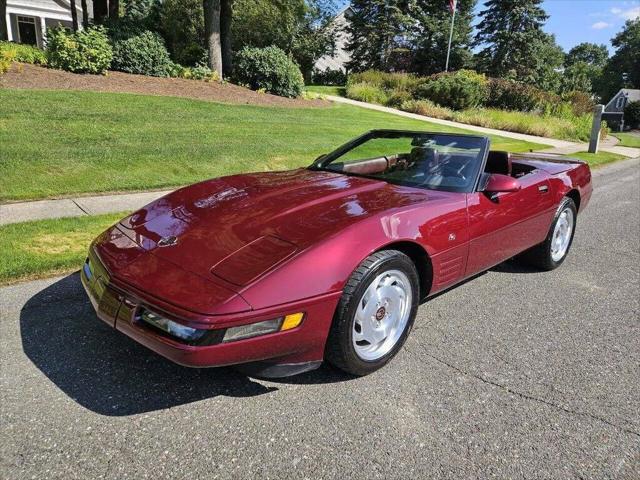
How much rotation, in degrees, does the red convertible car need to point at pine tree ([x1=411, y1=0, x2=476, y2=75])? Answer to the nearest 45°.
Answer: approximately 135° to its right

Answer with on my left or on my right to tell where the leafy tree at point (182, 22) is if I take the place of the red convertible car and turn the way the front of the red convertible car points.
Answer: on my right

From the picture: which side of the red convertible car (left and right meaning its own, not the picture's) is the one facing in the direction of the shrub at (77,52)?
right

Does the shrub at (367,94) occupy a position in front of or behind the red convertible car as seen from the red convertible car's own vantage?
behind

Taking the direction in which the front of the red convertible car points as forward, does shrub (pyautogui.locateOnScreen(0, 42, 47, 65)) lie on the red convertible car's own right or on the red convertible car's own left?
on the red convertible car's own right

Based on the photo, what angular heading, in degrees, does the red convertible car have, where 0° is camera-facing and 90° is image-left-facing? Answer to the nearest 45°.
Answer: approximately 45°

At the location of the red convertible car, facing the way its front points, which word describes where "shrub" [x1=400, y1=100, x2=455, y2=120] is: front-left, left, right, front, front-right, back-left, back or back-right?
back-right

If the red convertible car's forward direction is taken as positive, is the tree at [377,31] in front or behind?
behind

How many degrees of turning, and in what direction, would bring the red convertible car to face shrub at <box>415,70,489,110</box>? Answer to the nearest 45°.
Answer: approximately 135° to its right

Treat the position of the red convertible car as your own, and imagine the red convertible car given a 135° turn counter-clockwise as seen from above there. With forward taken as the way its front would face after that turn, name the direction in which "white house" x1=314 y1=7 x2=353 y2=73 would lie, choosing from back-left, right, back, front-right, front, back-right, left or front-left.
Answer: left

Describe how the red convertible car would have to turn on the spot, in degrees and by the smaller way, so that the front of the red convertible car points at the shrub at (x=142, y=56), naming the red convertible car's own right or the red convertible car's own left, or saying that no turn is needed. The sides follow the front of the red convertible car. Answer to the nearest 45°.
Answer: approximately 90° to the red convertible car's own right

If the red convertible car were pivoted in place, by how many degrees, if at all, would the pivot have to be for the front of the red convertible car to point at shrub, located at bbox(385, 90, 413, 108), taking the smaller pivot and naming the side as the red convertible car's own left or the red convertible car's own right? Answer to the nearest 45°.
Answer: approximately 135° to the red convertible car's own right

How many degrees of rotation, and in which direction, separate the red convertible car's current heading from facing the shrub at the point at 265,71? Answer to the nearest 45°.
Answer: approximately 135° to its right

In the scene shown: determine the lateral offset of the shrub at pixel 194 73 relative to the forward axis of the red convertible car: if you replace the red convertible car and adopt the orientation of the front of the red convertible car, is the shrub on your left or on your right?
on your right

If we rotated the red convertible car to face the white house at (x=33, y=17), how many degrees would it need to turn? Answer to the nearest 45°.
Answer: approximately 90° to its right

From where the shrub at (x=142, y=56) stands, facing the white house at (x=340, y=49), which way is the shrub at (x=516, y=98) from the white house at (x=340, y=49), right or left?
right
